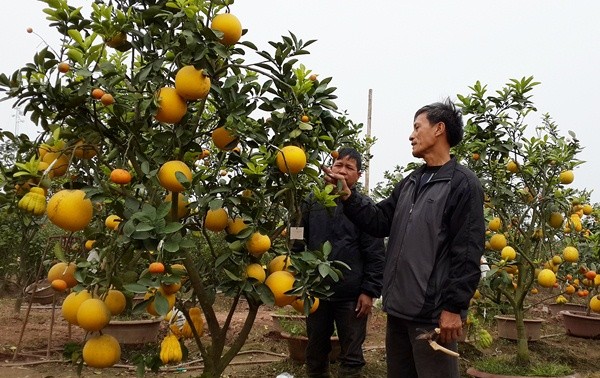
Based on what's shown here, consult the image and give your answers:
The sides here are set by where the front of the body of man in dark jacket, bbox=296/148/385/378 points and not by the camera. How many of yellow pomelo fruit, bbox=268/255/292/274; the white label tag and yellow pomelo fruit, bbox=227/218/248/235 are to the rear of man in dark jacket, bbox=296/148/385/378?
0

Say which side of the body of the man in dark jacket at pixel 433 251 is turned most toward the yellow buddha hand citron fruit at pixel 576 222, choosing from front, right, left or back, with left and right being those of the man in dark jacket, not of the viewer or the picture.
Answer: back

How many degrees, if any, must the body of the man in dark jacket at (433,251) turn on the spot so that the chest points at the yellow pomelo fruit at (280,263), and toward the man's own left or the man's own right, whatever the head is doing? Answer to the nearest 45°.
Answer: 0° — they already face it

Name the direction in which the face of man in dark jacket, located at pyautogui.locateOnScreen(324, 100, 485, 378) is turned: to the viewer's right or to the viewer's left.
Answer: to the viewer's left

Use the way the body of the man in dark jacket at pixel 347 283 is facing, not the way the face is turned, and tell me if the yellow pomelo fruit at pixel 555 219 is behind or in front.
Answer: behind

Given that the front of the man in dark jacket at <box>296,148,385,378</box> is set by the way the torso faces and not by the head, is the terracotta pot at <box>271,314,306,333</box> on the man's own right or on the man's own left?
on the man's own right

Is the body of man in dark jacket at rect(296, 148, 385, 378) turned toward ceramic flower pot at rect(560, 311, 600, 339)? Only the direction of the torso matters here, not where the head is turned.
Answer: no

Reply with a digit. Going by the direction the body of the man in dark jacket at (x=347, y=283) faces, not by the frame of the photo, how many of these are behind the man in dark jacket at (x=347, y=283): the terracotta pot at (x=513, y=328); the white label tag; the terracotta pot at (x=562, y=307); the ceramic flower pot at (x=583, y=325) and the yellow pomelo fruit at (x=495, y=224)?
4

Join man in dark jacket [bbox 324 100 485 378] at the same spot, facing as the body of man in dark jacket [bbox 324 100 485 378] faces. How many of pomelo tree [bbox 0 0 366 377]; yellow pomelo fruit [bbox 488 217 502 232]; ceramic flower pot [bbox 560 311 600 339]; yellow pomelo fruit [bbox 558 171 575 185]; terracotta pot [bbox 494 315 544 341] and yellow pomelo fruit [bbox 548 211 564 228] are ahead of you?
1

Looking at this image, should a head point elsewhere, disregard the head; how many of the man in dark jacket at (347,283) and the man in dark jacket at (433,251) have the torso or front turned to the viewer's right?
0

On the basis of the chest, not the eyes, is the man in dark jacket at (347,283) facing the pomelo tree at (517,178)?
no

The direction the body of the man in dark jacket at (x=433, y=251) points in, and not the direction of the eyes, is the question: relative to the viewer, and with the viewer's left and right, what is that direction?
facing the viewer and to the left of the viewer

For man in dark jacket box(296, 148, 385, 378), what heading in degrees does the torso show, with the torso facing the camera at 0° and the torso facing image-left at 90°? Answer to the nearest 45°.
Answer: approximately 45°
